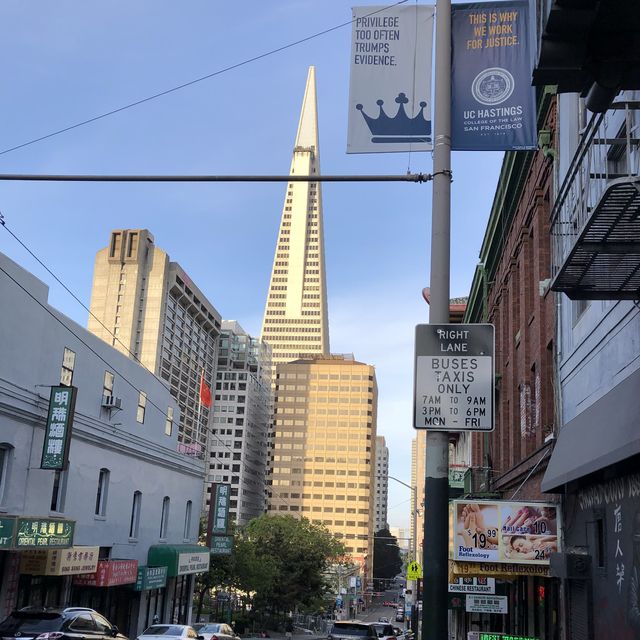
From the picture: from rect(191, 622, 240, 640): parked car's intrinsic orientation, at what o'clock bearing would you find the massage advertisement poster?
The massage advertisement poster is roughly at 4 o'clock from the parked car.

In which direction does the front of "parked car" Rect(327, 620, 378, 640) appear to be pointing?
away from the camera

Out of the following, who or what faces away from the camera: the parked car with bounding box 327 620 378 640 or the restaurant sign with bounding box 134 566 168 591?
the parked car

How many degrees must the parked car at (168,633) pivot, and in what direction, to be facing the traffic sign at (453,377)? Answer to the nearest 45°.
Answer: approximately 135° to its right

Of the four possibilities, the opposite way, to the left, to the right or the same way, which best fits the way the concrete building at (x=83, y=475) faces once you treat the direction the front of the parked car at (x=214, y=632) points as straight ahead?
to the right

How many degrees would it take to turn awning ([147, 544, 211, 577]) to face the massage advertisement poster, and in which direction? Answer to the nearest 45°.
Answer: approximately 45° to its right

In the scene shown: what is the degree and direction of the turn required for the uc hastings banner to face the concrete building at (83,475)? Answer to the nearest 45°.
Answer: approximately 135° to its right

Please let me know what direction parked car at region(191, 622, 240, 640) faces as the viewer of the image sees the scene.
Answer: facing away from the viewer and to the right of the viewer
